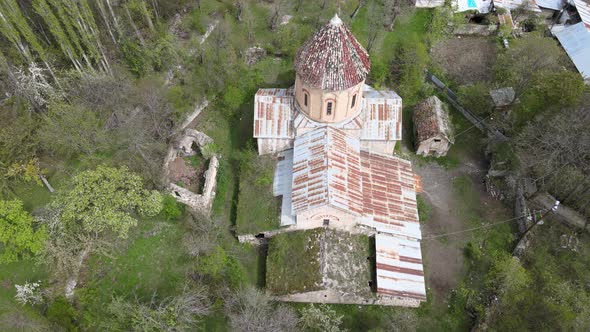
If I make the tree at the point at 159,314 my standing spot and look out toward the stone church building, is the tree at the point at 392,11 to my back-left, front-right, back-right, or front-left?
front-left

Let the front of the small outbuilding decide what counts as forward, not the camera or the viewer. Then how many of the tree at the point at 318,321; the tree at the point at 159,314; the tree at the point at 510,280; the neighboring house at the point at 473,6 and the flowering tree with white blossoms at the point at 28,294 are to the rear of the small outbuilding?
1

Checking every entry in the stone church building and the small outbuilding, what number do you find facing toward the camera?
2

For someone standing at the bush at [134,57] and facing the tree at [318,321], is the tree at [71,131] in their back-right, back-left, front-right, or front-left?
front-right

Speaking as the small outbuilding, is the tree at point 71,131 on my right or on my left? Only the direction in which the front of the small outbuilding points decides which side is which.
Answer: on my right

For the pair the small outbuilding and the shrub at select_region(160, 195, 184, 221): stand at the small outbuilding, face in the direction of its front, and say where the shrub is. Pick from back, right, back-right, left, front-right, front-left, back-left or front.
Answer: front-right

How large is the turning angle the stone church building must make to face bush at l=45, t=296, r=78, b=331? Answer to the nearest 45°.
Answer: approximately 45° to its right

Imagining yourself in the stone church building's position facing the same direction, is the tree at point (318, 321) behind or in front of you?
in front

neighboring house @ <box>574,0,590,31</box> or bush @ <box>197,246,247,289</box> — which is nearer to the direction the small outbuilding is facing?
the bush

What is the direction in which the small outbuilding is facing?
toward the camera

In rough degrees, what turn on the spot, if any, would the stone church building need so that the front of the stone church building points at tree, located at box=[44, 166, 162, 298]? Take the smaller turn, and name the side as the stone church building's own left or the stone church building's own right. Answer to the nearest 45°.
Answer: approximately 90° to the stone church building's own right

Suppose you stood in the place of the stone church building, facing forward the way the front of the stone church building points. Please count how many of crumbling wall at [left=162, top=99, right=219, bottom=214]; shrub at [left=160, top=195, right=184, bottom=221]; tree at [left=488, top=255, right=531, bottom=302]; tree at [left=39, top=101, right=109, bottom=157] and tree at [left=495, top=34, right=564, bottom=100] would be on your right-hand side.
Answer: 3

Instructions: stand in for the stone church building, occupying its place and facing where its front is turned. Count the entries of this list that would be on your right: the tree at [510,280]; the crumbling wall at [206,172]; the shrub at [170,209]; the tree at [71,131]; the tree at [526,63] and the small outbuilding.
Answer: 3

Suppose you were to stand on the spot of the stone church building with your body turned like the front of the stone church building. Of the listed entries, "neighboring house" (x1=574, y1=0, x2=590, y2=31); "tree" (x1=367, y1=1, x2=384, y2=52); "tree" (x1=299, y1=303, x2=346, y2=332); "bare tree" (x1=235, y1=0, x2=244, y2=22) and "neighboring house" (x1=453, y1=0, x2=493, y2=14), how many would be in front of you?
1

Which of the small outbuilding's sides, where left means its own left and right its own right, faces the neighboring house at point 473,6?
back

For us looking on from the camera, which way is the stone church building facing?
facing the viewer

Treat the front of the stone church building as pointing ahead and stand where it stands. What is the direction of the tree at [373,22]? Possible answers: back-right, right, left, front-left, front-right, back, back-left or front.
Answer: back
